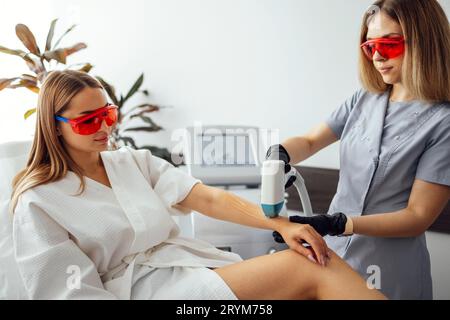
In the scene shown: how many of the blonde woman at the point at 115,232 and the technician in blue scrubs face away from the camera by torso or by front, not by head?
0

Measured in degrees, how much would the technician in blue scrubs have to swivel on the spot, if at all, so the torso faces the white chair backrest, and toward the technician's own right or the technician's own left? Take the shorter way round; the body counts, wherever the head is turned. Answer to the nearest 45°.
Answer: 0° — they already face it

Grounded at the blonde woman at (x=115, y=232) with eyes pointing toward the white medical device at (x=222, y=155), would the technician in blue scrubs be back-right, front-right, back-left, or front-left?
front-right

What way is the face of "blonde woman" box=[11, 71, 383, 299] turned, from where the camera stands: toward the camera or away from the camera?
toward the camera

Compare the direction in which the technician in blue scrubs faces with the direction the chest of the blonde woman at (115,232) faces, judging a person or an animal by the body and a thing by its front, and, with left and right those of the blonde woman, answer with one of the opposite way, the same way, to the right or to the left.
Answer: to the right

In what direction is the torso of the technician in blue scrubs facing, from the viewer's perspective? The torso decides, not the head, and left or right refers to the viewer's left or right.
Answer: facing the viewer and to the left of the viewer

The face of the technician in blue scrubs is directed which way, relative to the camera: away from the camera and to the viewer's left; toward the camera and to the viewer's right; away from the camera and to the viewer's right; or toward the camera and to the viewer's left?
toward the camera and to the viewer's left

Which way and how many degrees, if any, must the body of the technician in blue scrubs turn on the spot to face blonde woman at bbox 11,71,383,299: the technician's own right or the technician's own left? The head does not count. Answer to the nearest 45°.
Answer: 0° — they already face them

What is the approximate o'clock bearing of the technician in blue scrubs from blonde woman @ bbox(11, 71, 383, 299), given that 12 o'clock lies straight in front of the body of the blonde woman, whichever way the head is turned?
The technician in blue scrubs is roughly at 10 o'clock from the blonde woman.

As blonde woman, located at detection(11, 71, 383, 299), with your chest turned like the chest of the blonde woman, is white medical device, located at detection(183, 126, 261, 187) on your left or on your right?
on your left

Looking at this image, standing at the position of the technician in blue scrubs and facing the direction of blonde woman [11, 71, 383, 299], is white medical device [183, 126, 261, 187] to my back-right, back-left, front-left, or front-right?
front-right

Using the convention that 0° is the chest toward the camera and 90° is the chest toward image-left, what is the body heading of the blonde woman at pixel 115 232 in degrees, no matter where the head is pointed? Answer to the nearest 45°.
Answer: approximately 315°
